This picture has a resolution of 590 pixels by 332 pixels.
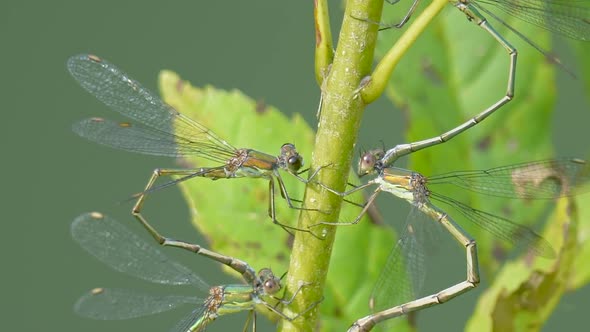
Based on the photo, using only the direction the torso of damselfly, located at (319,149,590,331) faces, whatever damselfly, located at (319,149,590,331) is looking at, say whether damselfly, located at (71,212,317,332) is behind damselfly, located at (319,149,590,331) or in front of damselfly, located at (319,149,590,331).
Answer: in front

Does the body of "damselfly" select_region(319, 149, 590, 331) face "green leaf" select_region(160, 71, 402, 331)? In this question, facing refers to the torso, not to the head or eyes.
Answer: yes

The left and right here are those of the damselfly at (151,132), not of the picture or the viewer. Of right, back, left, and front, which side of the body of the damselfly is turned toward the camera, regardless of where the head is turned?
right

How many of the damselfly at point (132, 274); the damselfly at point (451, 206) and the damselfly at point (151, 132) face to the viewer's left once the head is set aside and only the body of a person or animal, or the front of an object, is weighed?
1

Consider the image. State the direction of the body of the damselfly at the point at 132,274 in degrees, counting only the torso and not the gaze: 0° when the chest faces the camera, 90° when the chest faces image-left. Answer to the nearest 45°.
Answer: approximately 270°

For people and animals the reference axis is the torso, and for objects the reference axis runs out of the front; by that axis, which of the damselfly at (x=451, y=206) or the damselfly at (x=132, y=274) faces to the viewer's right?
the damselfly at (x=132, y=274)

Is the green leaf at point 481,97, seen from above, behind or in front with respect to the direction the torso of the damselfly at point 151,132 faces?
in front

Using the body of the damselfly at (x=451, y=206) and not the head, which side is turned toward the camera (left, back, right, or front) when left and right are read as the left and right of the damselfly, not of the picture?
left

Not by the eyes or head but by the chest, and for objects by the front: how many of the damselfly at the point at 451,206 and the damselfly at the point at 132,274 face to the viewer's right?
1

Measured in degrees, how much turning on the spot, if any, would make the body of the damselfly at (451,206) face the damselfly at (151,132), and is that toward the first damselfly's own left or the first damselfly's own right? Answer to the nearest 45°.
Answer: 0° — it already faces it

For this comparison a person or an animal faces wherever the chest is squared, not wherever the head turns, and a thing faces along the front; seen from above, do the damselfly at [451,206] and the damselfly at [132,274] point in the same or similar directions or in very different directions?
very different directions
